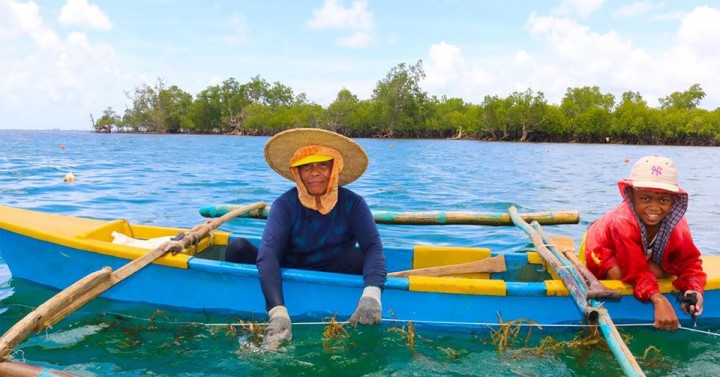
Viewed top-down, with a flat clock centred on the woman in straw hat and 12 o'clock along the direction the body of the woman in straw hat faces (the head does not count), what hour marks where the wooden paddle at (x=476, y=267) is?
The wooden paddle is roughly at 8 o'clock from the woman in straw hat.

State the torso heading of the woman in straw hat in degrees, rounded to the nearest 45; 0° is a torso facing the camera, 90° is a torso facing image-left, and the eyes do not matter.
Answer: approximately 0°

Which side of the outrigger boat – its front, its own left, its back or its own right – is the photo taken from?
left

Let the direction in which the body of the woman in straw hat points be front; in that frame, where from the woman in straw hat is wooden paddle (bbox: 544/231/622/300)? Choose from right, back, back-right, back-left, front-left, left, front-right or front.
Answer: left

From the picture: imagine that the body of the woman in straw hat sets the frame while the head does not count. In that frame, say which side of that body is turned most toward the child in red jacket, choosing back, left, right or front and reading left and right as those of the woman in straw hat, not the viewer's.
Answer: left
